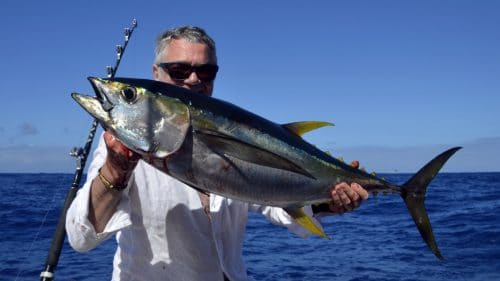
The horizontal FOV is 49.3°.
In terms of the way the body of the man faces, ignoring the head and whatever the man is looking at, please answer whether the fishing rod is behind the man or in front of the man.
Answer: behind

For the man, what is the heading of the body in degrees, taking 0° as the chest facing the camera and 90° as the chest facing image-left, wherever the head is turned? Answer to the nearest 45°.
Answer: approximately 315°
